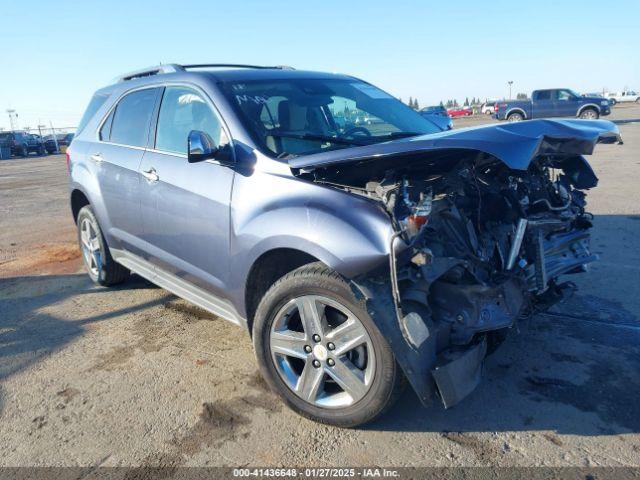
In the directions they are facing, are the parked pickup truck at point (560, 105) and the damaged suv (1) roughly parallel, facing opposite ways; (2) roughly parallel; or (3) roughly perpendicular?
roughly parallel

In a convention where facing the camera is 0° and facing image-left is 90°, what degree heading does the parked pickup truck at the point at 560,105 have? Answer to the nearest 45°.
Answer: approximately 270°

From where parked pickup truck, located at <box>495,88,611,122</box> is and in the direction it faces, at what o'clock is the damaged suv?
The damaged suv is roughly at 3 o'clock from the parked pickup truck.

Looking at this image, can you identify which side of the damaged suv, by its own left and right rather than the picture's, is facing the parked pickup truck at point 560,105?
left

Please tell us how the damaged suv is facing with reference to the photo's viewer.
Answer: facing the viewer and to the right of the viewer

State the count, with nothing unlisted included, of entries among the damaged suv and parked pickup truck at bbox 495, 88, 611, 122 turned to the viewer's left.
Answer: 0
